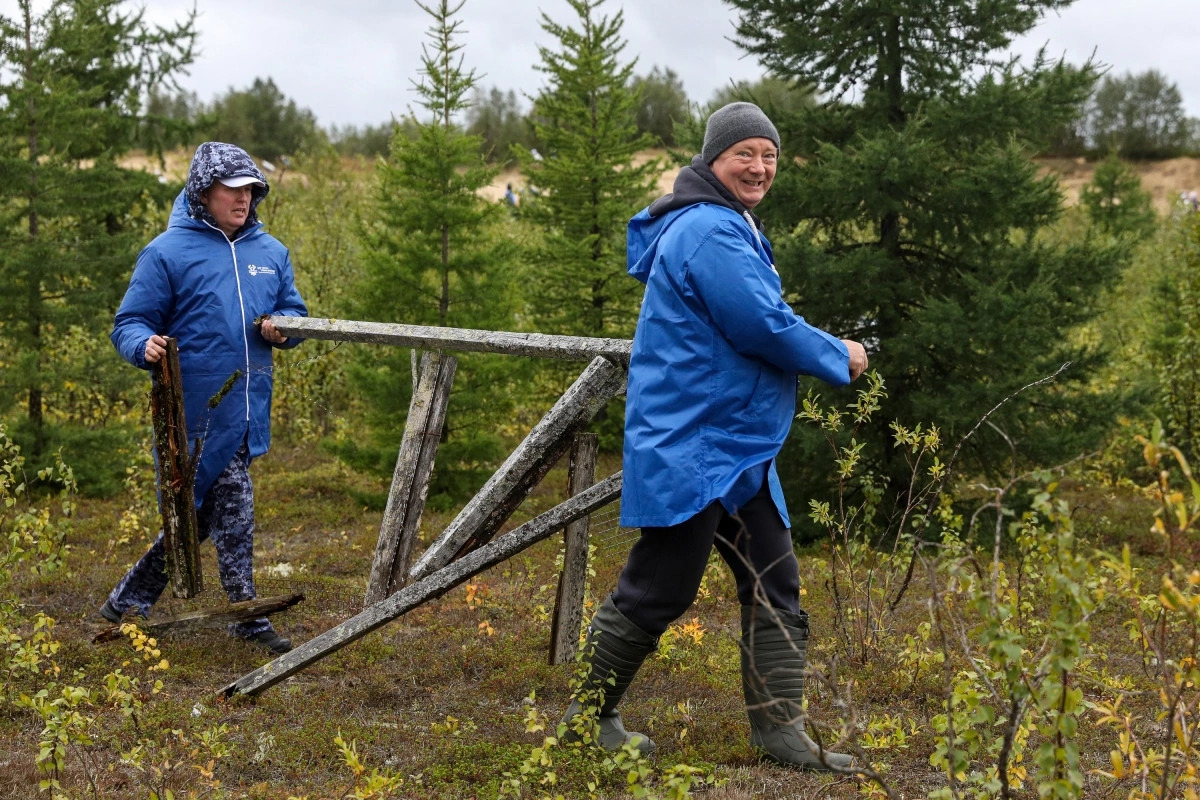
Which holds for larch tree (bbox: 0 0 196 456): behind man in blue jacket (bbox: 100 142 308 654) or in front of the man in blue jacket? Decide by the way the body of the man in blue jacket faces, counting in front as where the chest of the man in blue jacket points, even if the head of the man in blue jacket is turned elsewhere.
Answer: behind

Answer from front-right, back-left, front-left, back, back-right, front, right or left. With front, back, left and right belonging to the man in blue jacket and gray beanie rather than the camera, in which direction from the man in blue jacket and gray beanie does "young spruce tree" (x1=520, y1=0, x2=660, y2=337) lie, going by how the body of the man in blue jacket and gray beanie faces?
left

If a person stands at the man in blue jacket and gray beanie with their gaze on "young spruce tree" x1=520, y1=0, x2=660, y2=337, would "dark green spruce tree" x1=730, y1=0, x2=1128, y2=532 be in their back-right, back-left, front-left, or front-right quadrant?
front-right

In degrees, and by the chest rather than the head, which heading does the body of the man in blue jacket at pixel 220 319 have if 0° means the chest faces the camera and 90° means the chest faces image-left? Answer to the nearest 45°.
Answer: approximately 315°

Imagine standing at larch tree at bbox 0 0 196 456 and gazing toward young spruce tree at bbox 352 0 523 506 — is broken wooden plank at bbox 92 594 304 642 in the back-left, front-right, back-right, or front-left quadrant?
front-right

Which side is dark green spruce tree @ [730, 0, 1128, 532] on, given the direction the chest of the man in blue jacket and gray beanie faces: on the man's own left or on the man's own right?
on the man's own left

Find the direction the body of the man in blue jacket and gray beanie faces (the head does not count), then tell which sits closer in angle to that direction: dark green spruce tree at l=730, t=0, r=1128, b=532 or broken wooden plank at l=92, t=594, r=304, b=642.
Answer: the dark green spruce tree

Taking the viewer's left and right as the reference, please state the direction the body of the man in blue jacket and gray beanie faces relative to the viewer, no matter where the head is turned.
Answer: facing to the right of the viewer

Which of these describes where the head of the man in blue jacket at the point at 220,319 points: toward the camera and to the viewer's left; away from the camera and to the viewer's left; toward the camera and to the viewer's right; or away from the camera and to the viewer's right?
toward the camera and to the viewer's right

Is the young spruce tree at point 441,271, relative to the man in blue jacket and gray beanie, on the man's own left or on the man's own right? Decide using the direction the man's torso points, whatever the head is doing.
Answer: on the man's own left

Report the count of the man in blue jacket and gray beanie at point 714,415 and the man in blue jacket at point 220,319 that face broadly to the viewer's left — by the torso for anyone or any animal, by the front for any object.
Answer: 0
